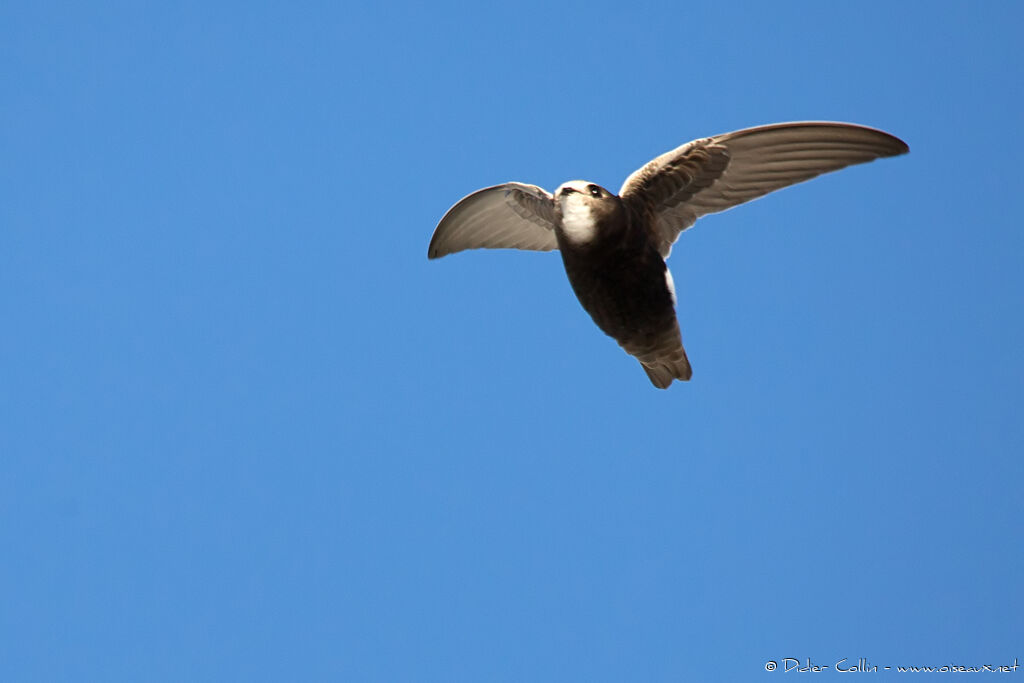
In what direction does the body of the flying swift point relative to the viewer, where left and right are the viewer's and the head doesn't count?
facing the viewer and to the left of the viewer
